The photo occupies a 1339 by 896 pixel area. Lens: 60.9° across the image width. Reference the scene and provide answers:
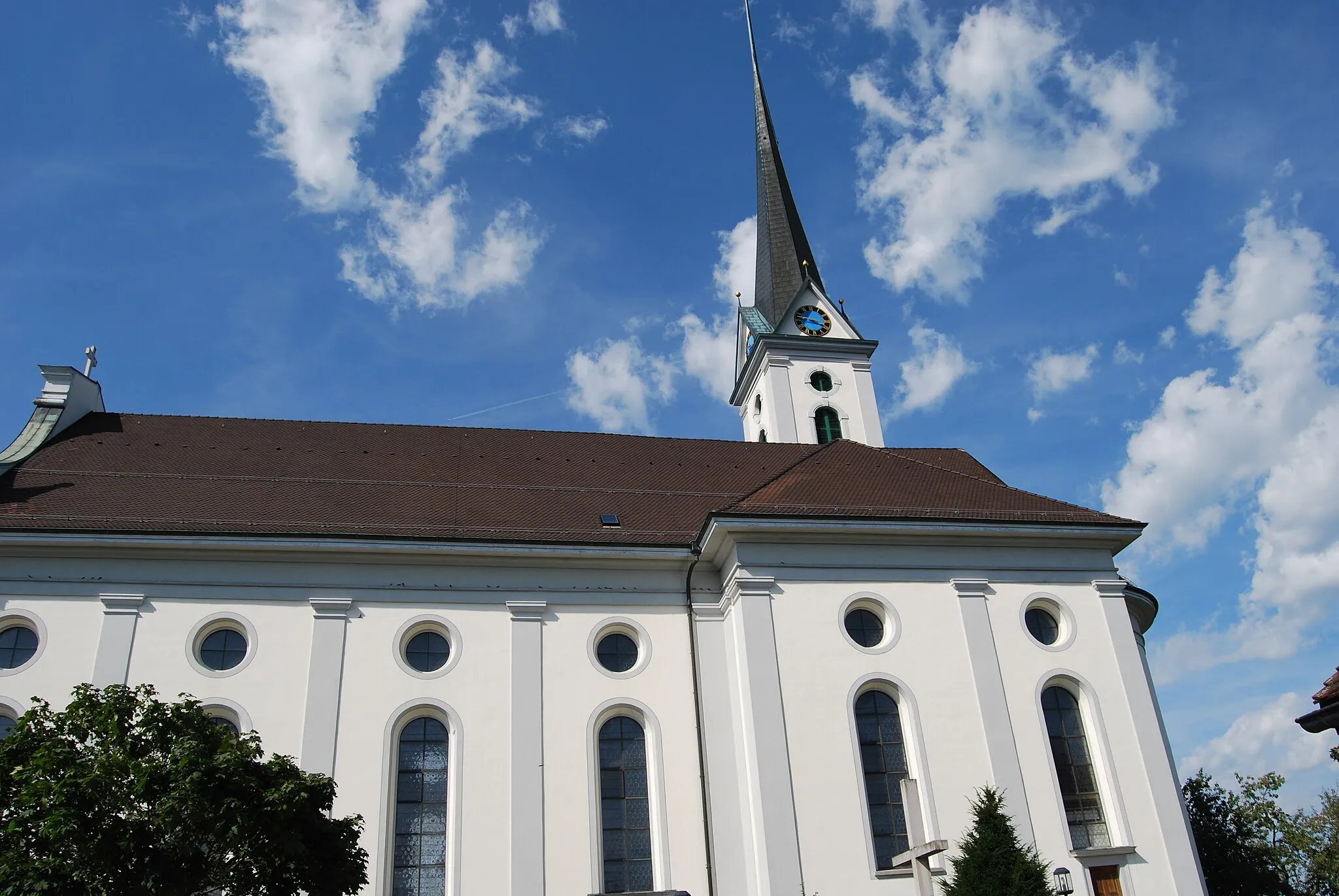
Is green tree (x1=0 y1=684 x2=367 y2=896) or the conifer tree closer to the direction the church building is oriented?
the green tree

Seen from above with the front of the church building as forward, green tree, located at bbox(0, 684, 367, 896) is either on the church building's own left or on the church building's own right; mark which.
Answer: on the church building's own left

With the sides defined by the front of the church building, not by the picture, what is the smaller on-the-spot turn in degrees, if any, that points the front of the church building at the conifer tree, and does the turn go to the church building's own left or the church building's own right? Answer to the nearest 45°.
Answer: approximately 135° to the church building's own left

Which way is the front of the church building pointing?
to the viewer's left

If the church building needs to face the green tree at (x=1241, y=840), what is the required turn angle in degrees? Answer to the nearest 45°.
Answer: approximately 135° to its right

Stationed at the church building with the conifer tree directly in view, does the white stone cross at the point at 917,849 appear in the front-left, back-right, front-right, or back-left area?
front-right
